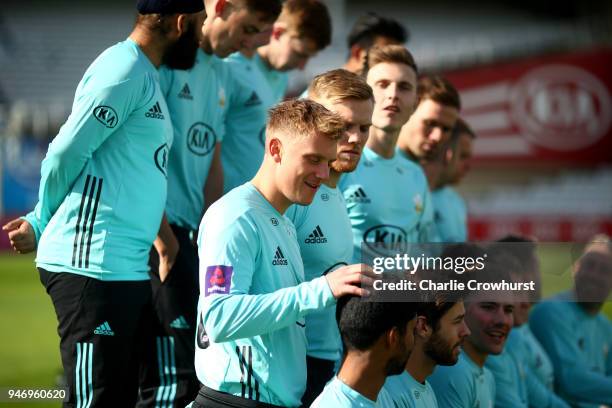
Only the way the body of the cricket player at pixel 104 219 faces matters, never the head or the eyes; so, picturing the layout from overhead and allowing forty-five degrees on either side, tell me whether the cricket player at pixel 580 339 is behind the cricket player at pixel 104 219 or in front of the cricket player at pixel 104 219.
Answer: in front

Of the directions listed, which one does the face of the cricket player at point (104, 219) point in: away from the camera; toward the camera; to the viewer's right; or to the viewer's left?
to the viewer's right

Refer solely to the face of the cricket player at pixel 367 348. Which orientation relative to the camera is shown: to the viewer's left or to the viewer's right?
to the viewer's right

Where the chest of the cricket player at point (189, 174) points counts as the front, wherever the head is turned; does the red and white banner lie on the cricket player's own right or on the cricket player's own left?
on the cricket player's own left

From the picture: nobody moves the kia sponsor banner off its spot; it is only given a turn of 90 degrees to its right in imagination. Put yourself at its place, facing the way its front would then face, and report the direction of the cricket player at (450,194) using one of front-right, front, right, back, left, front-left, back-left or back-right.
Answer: left

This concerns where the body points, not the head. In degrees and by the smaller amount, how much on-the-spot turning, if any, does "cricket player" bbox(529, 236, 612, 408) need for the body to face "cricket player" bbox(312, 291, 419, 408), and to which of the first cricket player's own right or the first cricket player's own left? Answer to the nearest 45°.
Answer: approximately 45° to the first cricket player's own right

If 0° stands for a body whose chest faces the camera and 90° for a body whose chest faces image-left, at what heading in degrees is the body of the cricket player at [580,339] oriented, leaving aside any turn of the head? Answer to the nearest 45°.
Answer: approximately 315°

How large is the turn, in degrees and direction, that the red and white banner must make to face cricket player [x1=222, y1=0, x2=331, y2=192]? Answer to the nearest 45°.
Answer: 0° — it already faces them

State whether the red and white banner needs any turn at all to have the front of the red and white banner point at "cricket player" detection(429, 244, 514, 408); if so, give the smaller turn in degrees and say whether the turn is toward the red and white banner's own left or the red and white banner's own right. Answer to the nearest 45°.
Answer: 0° — it already faces them

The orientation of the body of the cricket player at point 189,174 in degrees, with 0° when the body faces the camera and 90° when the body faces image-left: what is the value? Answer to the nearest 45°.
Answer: approximately 315°
